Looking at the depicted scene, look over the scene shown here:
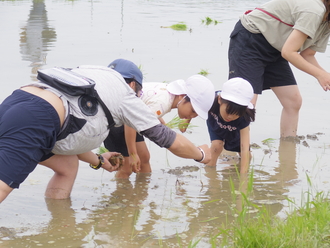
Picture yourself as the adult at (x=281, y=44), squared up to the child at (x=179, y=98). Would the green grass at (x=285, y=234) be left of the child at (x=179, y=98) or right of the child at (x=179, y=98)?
left

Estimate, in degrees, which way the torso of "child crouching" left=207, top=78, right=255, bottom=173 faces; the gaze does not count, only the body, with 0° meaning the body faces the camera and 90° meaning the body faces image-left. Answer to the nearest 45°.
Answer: approximately 0°

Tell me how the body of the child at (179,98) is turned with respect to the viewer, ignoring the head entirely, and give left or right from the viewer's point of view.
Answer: facing to the right of the viewer

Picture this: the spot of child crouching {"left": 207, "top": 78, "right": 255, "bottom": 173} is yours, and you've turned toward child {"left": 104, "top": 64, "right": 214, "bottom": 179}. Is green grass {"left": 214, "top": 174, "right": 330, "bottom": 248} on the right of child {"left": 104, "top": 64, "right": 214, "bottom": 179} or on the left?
left

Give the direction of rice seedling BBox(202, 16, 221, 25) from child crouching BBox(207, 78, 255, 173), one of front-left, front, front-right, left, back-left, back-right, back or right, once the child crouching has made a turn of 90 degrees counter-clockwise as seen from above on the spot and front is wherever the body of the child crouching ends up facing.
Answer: left

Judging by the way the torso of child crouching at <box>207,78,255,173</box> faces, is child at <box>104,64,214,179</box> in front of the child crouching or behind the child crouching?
in front

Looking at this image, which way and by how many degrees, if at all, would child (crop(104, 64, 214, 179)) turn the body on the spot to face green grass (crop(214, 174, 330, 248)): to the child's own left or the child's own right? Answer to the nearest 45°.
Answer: approximately 90° to the child's own right

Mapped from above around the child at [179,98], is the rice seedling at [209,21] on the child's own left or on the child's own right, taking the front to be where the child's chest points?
on the child's own left

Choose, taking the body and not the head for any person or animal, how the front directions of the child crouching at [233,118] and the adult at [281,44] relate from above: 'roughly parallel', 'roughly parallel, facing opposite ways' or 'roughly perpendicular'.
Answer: roughly perpendicular

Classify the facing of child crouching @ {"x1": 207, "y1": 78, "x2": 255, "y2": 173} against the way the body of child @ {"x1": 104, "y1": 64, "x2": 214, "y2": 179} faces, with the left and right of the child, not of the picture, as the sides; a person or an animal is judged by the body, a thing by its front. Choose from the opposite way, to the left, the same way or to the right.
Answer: to the right
